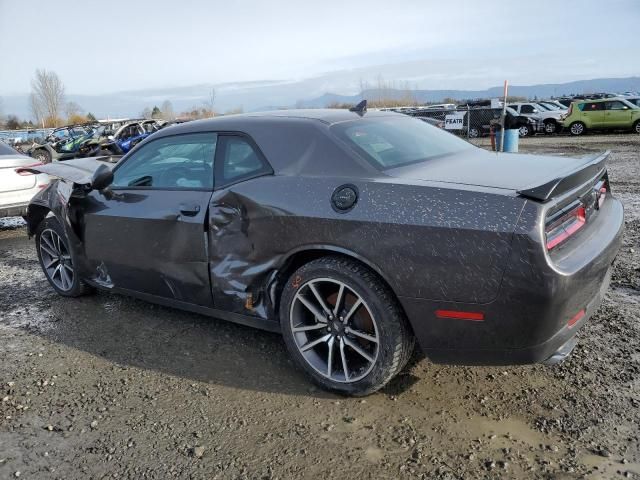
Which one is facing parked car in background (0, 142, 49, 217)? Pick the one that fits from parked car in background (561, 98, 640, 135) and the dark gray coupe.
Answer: the dark gray coupe

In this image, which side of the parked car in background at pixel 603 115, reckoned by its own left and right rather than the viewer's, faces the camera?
right

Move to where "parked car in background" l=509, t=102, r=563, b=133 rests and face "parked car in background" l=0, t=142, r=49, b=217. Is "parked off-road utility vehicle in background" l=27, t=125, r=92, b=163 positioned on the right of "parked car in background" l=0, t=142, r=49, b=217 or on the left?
right

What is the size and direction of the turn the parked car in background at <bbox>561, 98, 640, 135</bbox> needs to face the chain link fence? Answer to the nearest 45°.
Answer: approximately 180°

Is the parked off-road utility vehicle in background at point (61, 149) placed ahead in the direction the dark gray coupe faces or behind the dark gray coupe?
ahead

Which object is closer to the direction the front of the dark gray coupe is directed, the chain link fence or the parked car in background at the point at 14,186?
the parked car in background

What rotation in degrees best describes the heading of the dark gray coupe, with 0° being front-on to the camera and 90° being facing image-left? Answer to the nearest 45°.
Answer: approximately 135°

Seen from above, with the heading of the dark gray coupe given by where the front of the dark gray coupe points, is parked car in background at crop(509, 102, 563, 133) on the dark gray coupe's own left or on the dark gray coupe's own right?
on the dark gray coupe's own right
